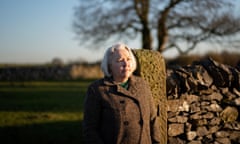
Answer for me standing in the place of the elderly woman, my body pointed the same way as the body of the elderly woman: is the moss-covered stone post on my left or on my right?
on my left

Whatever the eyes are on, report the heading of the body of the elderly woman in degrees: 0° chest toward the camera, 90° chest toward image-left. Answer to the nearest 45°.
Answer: approximately 315°
